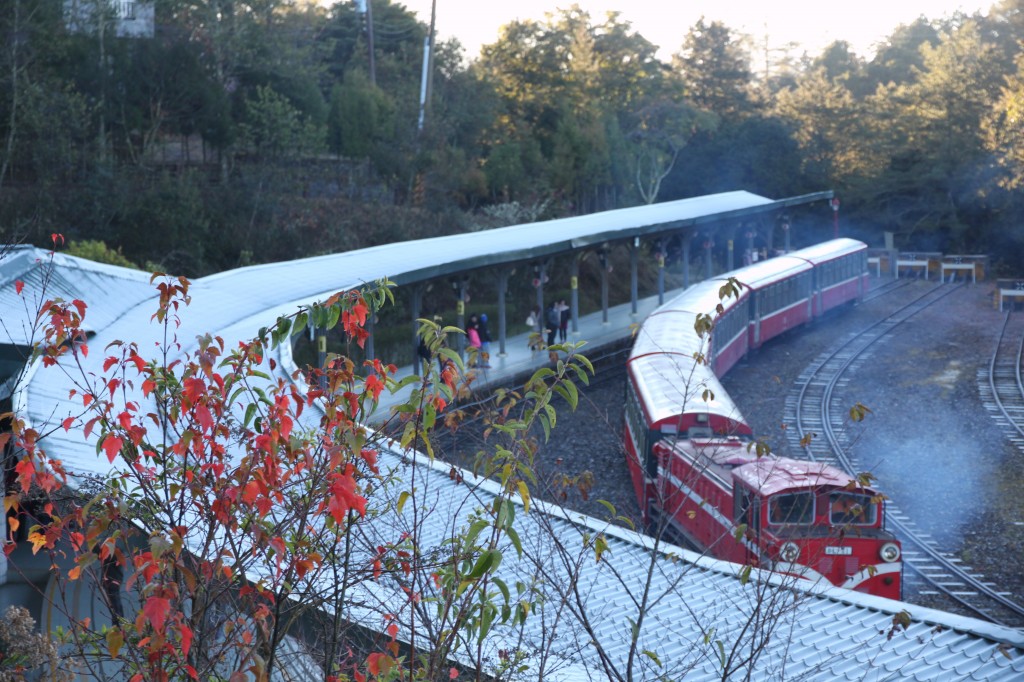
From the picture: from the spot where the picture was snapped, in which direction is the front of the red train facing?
facing the viewer and to the right of the viewer

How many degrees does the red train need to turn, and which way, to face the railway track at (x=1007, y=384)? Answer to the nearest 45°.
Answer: approximately 135° to its left

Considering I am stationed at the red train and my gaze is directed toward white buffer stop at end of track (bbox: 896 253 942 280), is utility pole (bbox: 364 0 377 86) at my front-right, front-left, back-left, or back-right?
front-left

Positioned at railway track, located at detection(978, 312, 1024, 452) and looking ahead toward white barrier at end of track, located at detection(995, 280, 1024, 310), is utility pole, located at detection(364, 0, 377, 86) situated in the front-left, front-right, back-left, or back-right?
front-left

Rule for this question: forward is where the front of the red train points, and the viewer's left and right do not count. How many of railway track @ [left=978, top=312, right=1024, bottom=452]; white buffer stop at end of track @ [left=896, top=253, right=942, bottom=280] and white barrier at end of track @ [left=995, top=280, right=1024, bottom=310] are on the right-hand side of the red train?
0

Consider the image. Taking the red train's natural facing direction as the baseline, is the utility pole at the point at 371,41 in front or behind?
behind

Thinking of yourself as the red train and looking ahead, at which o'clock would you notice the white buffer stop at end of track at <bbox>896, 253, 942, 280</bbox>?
The white buffer stop at end of track is roughly at 8 o'clock from the red train.

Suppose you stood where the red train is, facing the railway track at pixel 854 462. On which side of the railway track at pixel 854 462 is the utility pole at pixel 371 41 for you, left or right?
left

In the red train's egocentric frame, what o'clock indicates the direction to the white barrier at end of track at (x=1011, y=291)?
The white barrier at end of track is roughly at 8 o'clock from the red train.

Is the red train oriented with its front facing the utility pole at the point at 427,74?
no
